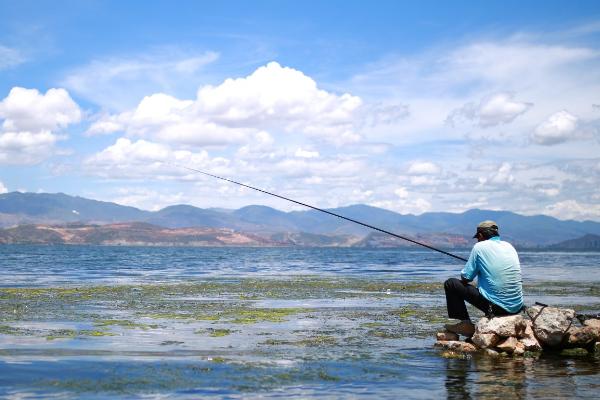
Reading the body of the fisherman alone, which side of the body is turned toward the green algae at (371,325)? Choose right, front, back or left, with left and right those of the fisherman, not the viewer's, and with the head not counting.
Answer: front

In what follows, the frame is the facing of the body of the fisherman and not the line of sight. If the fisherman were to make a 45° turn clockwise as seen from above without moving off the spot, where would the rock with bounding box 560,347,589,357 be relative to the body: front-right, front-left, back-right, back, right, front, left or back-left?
right

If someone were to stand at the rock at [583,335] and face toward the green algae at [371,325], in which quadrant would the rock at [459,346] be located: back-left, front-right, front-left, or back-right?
front-left

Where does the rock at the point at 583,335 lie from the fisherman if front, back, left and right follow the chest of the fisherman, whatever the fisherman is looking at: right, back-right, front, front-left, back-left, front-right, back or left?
back-right

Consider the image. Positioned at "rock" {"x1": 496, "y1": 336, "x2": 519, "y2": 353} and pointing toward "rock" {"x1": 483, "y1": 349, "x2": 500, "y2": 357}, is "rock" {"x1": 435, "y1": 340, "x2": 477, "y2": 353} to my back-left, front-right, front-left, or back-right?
front-right

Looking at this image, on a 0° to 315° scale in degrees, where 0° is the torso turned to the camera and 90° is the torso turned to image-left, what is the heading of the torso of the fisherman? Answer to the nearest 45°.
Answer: approximately 135°

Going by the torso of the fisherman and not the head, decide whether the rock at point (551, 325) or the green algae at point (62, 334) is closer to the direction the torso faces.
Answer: the green algae

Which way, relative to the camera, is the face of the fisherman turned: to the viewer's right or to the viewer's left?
to the viewer's left

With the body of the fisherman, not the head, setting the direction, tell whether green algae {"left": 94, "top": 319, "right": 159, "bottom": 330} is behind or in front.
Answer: in front

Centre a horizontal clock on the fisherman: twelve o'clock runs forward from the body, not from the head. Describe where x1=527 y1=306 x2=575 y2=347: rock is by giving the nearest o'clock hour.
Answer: The rock is roughly at 4 o'clock from the fisherman.
